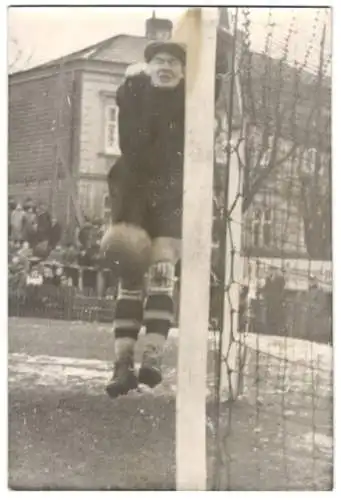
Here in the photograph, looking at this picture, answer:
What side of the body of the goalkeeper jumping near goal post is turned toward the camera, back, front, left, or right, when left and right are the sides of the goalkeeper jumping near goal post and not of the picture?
front

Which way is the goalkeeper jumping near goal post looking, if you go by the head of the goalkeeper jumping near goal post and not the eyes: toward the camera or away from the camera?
toward the camera
